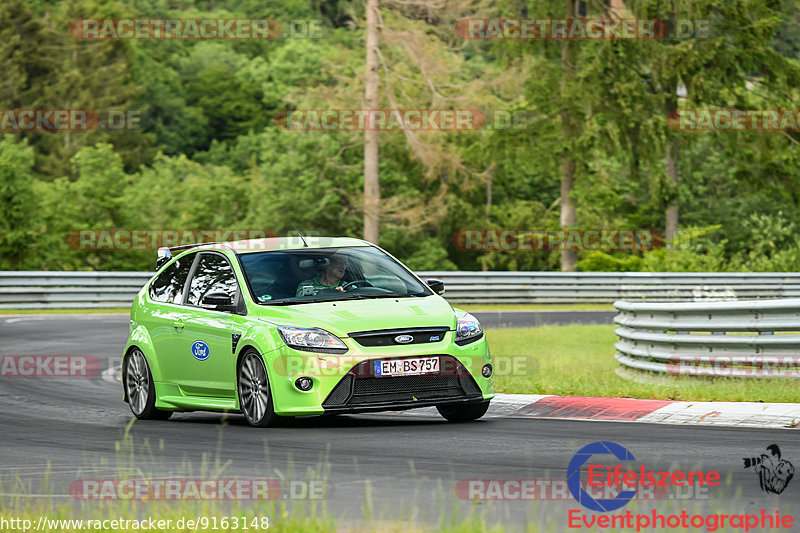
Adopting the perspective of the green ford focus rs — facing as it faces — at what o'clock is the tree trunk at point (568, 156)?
The tree trunk is roughly at 8 o'clock from the green ford focus rs.

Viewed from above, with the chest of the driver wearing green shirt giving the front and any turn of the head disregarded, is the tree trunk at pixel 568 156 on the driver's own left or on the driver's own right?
on the driver's own left

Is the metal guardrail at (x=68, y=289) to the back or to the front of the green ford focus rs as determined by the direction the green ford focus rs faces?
to the back

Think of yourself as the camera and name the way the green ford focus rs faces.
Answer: facing the viewer and to the right of the viewer

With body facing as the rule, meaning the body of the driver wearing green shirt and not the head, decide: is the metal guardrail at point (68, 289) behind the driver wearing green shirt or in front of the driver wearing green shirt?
behind

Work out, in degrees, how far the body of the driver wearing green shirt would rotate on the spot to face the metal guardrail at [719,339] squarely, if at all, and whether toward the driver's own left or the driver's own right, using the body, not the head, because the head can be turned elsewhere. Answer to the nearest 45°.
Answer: approximately 90° to the driver's own left

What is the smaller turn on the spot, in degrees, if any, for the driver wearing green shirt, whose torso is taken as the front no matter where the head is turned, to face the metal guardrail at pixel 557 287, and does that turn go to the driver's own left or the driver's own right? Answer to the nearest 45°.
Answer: approximately 135° to the driver's own left

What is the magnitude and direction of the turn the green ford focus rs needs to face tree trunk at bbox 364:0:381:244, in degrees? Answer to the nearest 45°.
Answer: approximately 135° to its left
